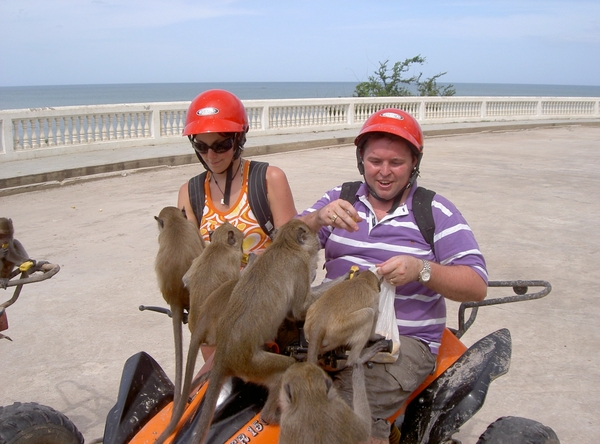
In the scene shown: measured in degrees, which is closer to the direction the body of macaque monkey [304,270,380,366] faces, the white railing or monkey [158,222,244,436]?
the white railing

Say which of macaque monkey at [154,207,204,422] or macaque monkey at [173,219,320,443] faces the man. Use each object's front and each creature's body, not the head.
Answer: macaque monkey at [173,219,320,443]

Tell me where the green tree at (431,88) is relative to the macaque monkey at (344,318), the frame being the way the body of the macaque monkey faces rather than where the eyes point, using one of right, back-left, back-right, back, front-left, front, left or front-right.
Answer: front-left

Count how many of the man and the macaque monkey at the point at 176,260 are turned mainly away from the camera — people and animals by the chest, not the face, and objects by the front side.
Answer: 1

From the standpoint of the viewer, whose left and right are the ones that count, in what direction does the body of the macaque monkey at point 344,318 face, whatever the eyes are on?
facing away from the viewer and to the right of the viewer

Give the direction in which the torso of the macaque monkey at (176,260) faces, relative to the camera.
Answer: away from the camera

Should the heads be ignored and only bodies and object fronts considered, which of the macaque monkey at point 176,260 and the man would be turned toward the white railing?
the macaque monkey

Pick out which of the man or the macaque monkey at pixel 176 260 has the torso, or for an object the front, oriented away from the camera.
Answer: the macaque monkey
